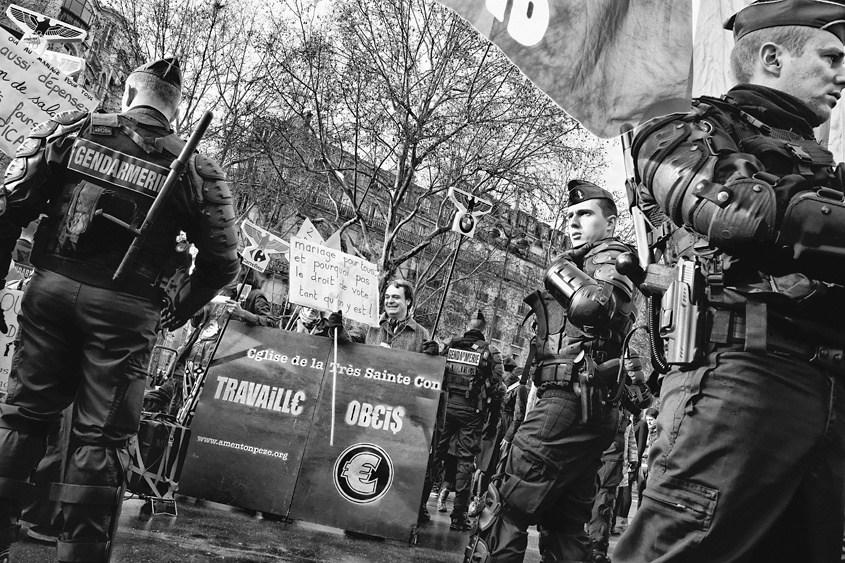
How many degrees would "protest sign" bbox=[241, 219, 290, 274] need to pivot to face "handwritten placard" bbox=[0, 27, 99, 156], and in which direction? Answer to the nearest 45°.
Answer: approximately 45° to its right

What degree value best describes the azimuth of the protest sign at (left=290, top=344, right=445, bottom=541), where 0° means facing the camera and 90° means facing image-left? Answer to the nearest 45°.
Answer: approximately 0°

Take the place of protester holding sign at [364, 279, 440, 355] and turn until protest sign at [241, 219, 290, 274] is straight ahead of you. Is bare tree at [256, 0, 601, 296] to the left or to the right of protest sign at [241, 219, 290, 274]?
right

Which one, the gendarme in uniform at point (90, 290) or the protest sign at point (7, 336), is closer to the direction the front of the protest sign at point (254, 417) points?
the gendarme in uniform

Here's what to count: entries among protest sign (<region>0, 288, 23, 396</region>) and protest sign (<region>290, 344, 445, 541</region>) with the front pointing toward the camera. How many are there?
2
